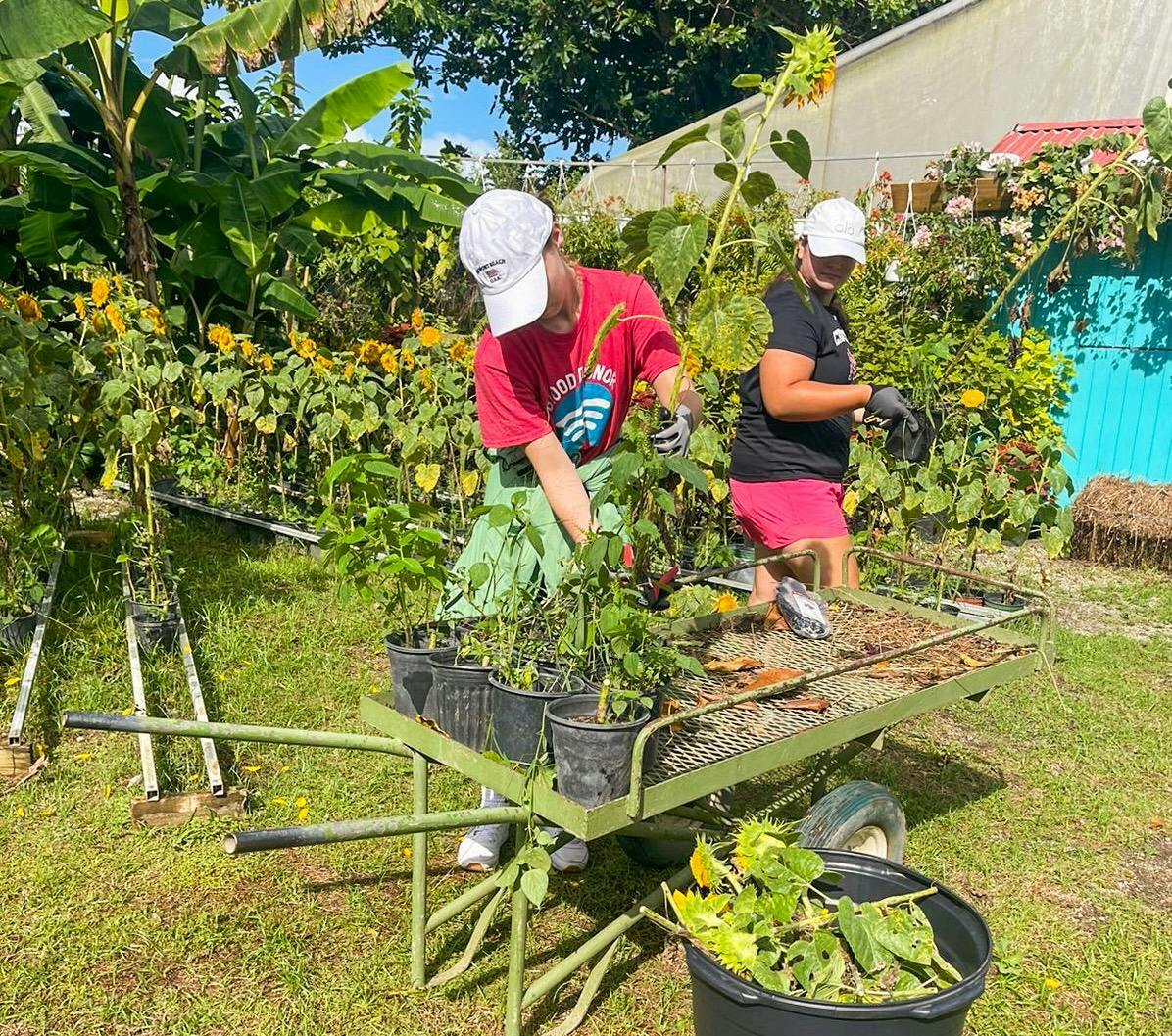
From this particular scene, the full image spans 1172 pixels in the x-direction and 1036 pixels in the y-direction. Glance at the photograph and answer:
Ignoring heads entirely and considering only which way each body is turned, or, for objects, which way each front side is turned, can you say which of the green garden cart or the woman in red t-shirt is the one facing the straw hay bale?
the green garden cart

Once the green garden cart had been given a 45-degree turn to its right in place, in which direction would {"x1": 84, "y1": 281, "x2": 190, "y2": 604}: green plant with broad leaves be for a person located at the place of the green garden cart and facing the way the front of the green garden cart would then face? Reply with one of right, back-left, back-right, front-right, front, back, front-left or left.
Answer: back-left

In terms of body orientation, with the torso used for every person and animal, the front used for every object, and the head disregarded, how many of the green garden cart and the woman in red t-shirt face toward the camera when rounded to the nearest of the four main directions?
1

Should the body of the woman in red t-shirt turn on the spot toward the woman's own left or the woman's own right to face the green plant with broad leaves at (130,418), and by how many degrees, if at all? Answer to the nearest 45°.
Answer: approximately 135° to the woman's own right

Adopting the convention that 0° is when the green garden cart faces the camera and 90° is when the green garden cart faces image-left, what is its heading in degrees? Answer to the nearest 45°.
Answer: approximately 225°

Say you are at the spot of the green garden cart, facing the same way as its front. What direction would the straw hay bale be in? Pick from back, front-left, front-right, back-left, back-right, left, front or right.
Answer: front

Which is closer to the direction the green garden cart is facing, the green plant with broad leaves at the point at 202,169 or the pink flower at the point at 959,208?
the pink flower

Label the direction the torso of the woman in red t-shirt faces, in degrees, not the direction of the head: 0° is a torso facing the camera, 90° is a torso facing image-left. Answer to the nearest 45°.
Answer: approximately 0°

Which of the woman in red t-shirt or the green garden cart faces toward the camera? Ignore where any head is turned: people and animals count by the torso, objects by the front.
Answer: the woman in red t-shirt

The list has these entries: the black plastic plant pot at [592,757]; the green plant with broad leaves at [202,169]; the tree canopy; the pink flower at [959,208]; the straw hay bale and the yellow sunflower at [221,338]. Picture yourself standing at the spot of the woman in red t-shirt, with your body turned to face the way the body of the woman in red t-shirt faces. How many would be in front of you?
1

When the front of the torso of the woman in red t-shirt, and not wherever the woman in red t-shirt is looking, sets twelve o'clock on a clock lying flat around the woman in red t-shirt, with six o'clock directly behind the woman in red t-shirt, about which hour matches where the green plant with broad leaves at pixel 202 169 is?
The green plant with broad leaves is roughly at 5 o'clock from the woman in red t-shirt.

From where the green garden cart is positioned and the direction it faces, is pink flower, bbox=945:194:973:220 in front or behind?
in front
